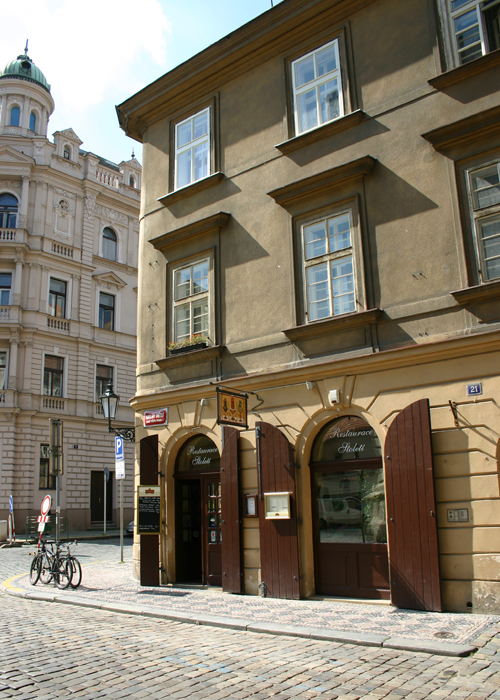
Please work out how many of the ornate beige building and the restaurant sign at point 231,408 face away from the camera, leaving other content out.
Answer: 0

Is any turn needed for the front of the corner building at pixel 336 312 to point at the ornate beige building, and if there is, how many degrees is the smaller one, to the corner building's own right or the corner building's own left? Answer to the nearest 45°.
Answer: approximately 90° to the corner building's own right

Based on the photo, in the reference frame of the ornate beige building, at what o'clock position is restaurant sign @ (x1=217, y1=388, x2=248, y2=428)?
The restaurant sign is roughly at 1 o'clock from the ornate beige building.

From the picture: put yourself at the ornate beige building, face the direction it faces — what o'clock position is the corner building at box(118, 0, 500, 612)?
The corner building is roughly at 1 o'clock from the ornate beige building.

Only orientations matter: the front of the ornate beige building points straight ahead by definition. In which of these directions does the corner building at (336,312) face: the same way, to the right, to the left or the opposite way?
to the right

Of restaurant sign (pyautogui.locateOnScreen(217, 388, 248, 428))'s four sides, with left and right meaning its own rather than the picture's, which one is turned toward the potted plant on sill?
back

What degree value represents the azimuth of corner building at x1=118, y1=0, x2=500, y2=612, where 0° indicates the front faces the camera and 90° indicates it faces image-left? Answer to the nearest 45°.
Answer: approximately 45°

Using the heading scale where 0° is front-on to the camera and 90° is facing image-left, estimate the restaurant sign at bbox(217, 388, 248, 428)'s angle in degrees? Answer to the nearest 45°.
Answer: approximately 315°
